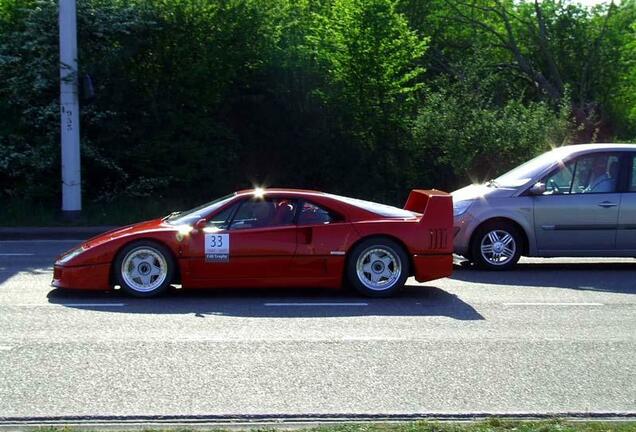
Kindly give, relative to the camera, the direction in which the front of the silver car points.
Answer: facing to the left of the viewer

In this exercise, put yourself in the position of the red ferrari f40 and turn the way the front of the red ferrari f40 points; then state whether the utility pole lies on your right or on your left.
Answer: on your right

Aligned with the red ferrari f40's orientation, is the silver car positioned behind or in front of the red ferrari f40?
behind

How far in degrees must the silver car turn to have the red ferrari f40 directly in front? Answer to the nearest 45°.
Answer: approximately 45° to its left

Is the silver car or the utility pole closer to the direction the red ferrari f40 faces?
the utility pole

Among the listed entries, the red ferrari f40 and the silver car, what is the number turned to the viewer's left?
2

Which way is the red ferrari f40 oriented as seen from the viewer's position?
to the viewer's left
